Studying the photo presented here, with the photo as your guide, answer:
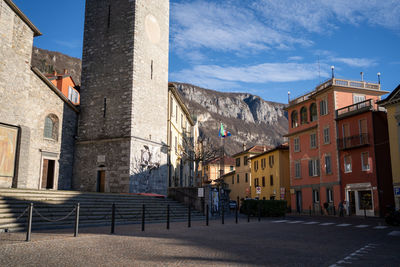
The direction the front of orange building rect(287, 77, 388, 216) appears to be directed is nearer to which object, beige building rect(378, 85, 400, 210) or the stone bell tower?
the stone bell tower

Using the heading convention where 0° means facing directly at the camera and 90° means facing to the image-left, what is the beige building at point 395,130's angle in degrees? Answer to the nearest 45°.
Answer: approximately 45°

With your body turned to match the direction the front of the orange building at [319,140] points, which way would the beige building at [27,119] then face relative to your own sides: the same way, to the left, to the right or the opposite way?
to the left

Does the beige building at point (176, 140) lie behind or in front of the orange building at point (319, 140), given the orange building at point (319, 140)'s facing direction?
in front

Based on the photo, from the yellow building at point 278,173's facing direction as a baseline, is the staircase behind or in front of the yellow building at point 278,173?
in front

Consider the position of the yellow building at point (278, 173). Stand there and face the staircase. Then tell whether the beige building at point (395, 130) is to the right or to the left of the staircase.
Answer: left

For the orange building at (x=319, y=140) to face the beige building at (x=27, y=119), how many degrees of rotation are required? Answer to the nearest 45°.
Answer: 0° — it already faces it

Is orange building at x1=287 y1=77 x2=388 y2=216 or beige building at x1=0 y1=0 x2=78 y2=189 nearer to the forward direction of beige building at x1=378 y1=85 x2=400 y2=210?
the beige building

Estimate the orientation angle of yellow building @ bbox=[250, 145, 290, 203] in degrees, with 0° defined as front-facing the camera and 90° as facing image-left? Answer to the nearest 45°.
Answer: approximately 45°

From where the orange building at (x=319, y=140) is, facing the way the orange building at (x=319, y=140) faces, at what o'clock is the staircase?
The staircase is roughly at 11 o'clock from the orange building.

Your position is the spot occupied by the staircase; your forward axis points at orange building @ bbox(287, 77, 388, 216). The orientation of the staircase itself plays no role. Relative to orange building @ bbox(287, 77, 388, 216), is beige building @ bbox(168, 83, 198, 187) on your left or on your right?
left

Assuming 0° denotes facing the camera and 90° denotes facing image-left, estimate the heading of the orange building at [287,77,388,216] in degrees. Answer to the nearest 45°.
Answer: approximately 45°

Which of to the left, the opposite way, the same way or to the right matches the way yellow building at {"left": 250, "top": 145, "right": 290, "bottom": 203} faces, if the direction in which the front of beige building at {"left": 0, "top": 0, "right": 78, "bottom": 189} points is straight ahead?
to the right

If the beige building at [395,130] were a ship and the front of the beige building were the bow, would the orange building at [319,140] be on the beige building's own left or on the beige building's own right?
on the beige building's own right
